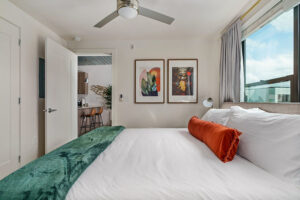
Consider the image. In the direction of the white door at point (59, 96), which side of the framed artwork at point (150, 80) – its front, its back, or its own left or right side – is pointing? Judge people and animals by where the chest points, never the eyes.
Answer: right

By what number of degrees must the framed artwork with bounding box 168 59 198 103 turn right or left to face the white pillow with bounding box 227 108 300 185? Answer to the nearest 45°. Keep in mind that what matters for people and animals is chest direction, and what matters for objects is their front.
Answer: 0° — it already faces it

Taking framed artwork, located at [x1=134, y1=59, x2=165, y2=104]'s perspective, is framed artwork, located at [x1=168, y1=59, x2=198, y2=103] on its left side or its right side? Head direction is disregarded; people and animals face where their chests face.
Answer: on its left

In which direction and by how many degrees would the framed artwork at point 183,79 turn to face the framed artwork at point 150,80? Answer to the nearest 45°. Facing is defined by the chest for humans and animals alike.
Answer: approximately 90° to its right

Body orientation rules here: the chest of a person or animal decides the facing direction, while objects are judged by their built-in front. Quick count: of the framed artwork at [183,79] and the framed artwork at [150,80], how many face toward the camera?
2

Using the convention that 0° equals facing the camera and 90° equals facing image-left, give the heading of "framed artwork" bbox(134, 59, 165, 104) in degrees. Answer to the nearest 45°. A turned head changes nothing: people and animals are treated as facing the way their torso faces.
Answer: approximately 0°

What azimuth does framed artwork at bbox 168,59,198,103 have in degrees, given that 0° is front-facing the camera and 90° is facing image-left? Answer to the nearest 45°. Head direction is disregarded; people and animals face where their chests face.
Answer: approximately 0°

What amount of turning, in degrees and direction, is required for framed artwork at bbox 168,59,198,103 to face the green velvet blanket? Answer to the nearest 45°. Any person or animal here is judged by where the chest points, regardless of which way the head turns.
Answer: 0° — it already faces it

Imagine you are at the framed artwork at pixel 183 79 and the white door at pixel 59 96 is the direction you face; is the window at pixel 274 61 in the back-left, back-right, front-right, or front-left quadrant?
back-left

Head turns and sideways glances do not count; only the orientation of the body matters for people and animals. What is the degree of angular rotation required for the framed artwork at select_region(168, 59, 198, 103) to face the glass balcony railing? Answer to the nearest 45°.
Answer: approximately 45° to its left
